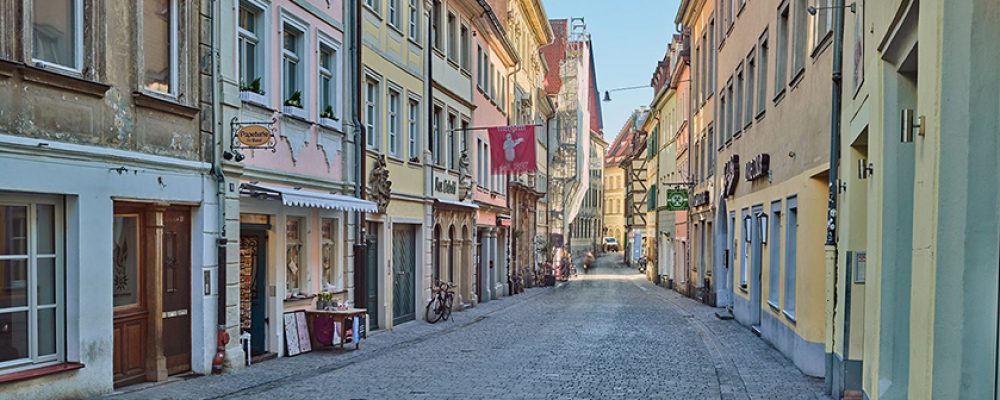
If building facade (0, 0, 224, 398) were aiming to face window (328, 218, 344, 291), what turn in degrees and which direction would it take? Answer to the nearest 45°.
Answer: approximately 90° to its left

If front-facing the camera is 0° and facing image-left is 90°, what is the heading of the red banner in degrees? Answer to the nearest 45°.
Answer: approximately 0°

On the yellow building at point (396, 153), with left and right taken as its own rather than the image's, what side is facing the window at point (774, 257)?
front

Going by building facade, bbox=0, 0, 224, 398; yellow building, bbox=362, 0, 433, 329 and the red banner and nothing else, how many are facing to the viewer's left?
0

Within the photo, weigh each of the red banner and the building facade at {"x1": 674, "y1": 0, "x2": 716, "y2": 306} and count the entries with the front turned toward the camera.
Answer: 1

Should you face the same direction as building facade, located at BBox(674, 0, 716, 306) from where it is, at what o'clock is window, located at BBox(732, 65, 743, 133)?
The window is roughly at 9 o'clock from the building facade.

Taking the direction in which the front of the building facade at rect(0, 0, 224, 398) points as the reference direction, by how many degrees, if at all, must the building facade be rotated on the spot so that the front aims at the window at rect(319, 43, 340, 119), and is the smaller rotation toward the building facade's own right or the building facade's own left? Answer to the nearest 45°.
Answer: approximately 90° to the building facade's own left

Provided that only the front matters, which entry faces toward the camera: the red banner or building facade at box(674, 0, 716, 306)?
the red banner

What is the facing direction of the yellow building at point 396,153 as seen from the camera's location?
facing the viewer and to the right of the viewer

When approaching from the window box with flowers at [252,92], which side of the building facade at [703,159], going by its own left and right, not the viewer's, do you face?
left

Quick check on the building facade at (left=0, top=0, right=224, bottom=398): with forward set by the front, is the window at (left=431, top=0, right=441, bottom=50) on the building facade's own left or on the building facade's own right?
on the building facade's own left

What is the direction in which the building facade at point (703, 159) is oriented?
to the viewer's left

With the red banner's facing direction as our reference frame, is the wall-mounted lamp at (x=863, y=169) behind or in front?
in front

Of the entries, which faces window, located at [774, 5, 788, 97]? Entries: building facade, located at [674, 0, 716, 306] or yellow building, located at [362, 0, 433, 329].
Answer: the yellow building
